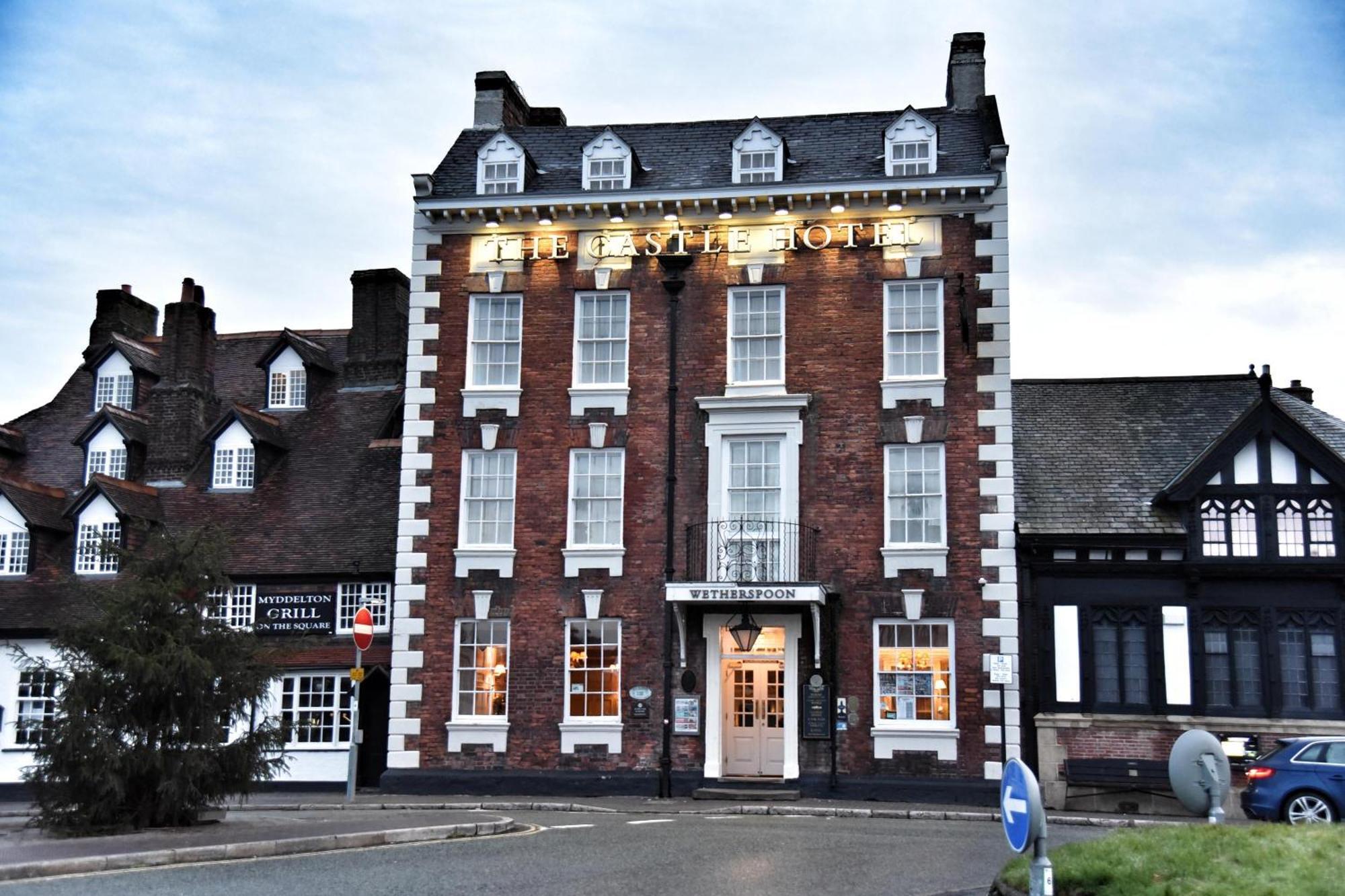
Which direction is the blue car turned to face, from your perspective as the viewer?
facing to the right of the viewer

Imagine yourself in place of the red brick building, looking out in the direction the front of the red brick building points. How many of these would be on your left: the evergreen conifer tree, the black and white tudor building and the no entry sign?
1

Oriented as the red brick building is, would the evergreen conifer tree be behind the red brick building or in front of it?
in front

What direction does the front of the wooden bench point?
toward the camera

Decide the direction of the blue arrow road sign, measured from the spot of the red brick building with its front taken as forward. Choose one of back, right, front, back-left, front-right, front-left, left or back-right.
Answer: front

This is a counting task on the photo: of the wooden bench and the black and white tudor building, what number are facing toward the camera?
2

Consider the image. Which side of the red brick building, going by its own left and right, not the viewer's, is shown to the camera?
front

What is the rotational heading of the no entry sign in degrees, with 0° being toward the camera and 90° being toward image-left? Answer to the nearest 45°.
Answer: approximately 315°

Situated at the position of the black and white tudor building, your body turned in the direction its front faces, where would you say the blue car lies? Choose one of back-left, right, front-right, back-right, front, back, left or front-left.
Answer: front

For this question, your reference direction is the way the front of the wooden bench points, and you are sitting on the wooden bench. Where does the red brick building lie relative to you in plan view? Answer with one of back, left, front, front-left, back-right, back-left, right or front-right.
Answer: right

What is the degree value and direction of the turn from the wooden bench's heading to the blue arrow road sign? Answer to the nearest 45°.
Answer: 0° — it already faces it

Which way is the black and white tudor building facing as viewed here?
toward the camera

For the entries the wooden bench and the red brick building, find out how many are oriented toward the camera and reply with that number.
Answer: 2

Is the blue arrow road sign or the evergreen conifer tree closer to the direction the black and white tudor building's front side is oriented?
the blue arrow road sign

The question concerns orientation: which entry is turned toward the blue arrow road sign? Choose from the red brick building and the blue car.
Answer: the red brick building

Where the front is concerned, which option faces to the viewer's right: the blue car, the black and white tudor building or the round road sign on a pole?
the blue car
